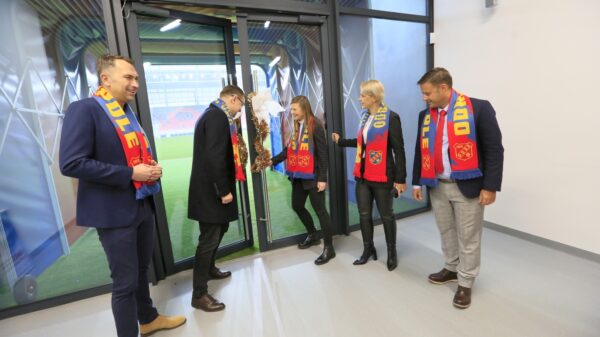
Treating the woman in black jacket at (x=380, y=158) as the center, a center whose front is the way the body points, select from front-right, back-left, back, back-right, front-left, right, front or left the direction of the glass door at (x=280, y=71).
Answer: right

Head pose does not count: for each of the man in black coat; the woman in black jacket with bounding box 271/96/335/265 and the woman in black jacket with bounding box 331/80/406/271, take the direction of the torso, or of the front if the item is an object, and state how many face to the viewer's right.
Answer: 1

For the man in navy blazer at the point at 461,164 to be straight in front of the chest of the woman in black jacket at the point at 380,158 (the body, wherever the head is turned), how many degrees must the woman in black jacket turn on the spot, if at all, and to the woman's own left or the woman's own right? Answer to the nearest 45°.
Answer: approximately 90° to the woman's own left

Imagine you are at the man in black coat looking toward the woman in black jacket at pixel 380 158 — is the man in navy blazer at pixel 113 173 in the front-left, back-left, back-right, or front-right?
back-right

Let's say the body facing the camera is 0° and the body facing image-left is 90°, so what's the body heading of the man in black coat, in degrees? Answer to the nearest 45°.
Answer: approximately 270°

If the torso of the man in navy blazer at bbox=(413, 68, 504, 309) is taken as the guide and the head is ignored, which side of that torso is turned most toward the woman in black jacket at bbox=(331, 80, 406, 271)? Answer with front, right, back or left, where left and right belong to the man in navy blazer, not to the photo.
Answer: right

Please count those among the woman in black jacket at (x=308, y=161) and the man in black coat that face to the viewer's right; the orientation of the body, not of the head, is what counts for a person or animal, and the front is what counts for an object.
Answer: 1

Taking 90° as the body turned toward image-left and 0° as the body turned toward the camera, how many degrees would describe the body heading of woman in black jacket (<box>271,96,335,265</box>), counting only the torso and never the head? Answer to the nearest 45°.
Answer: approximately 45°

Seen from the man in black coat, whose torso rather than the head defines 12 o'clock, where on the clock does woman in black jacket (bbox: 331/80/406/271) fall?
The woman in black jacket is roughly at 12 o'clock from the man in black coat.

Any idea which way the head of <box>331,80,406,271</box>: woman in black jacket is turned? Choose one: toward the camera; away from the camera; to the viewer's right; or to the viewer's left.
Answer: to the viewer's left

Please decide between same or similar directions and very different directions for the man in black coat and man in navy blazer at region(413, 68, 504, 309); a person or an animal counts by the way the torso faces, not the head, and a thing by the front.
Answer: very different directions

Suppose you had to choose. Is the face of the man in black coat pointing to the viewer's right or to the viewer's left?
to the viewer's right

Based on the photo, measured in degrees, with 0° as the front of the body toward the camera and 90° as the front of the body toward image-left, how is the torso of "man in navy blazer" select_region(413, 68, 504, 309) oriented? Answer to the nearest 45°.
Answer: approximately 45°
